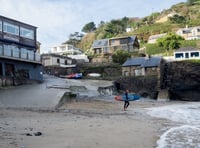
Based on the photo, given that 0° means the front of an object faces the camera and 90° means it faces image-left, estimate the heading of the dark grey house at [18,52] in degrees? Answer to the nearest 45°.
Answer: approximately 315°
